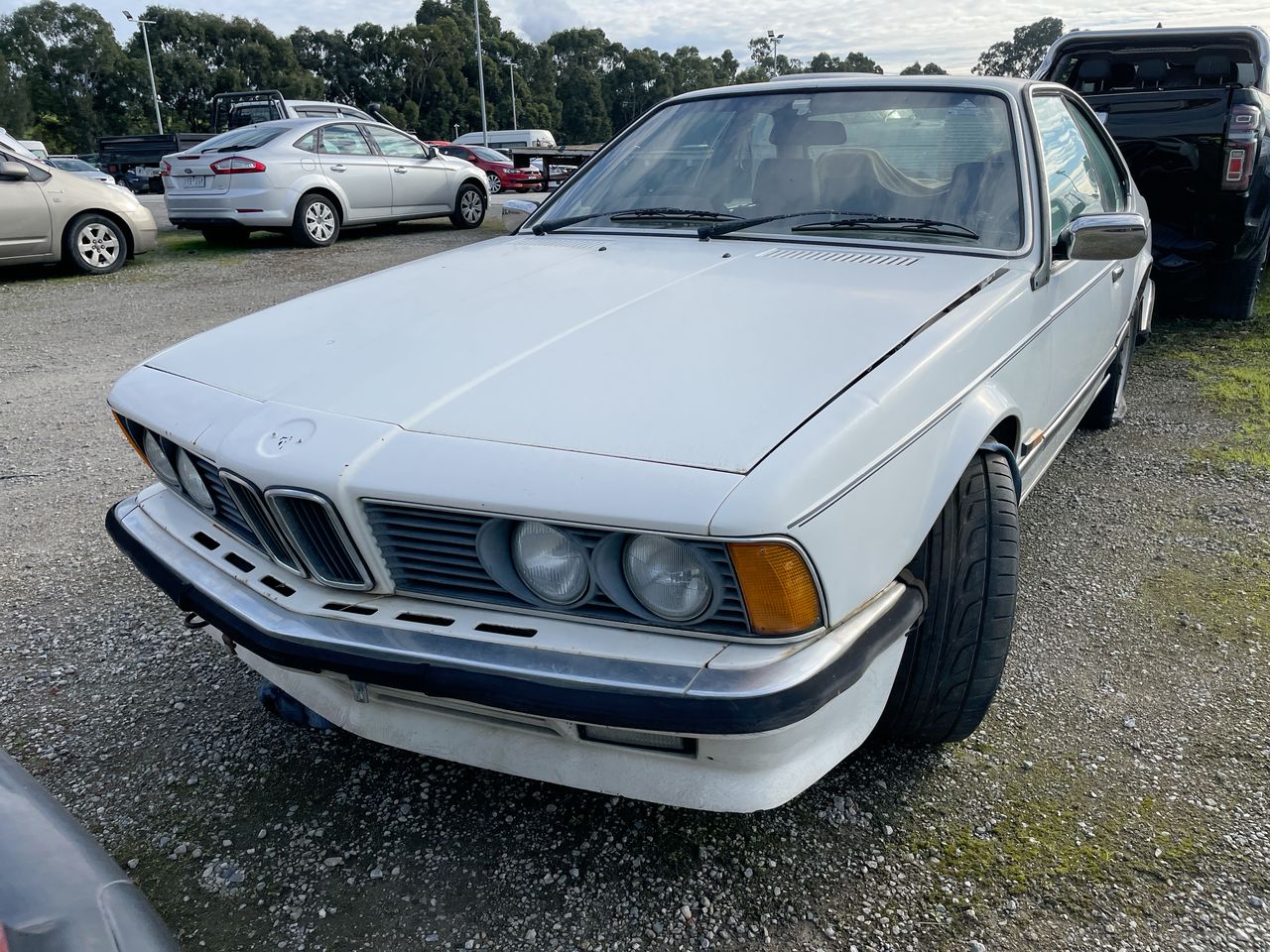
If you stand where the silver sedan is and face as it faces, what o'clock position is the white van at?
The white van is roughly at 11 o'clock from the silver sedan.

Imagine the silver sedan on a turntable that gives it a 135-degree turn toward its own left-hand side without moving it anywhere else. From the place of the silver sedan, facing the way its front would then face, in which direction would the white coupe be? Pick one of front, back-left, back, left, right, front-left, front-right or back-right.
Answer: left

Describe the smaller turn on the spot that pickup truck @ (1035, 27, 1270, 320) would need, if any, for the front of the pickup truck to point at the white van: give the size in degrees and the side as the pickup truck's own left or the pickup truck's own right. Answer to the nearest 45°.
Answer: approximately 45° to the pickup truck's own left

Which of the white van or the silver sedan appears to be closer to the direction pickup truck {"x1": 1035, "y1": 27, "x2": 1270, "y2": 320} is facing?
the white van

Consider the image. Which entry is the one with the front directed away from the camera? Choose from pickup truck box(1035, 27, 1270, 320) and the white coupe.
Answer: the pickup truck

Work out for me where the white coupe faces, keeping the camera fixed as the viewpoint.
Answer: facing the viewer and to the left of the viewer

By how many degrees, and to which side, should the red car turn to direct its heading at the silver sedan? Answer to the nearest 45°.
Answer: approximately 45° to its right

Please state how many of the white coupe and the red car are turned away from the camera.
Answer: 0

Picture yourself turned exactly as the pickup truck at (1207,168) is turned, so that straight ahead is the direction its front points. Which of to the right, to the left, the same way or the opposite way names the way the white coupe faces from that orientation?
the opposite way

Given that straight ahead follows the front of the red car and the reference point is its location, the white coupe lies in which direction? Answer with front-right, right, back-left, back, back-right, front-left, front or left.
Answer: front-right

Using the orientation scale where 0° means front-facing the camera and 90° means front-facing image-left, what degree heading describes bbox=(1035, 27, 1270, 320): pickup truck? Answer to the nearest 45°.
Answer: approximately 180°

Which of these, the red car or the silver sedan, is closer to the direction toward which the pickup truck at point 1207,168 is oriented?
the red car

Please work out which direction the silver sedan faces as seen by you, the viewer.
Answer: facing away from the viewer and to the right of the viewer

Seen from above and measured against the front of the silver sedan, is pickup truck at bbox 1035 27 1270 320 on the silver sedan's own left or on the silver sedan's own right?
on the silver sedan's own right

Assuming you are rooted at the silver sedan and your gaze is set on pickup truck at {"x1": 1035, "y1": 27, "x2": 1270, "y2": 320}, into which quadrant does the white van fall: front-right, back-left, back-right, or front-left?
back-left

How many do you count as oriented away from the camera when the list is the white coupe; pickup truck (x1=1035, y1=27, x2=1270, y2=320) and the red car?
1

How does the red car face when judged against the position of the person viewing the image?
facing the viewer and to the right of the viewer

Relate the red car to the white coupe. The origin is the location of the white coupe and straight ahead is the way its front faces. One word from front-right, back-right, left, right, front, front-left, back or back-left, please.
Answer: back-right

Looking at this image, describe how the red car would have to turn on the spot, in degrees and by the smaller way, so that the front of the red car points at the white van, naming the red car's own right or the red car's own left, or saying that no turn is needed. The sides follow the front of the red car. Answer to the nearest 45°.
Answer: approximately 135° to the red car's own left
